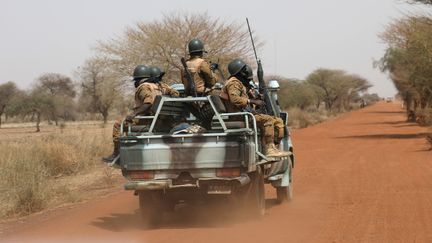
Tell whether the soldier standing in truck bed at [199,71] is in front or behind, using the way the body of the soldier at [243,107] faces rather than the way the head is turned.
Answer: behind

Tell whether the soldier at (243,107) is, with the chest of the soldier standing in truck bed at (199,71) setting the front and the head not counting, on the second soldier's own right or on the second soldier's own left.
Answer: on the second soldier's own right

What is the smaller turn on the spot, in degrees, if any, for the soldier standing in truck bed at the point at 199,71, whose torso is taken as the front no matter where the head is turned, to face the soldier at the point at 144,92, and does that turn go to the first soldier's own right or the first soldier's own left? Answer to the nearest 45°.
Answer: approximately 135° to the first soldier's own left

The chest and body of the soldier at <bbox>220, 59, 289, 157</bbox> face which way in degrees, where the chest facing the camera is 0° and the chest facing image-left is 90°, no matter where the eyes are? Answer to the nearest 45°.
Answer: approximately 270°

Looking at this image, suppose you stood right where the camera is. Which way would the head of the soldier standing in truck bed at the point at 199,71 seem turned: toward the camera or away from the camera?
away from the camera

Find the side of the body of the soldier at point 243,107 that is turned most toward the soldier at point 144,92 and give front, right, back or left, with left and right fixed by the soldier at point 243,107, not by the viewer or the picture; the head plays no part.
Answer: back

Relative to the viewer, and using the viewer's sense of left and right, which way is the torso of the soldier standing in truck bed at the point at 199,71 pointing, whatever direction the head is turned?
facing away from the viewer and to the right of the viewer
